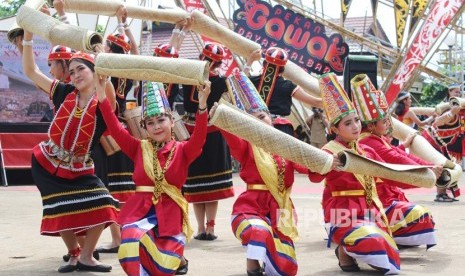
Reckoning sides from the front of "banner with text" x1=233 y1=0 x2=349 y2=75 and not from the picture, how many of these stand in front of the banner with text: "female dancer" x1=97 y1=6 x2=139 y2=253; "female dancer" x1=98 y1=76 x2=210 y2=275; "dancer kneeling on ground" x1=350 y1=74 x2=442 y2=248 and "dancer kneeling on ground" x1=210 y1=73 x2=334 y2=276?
4

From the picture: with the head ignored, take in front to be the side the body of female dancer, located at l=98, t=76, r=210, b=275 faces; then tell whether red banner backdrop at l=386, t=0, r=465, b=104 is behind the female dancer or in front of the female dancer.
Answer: behind

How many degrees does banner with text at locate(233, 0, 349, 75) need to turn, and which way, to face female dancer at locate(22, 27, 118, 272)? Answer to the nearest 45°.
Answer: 0° — it already faces them

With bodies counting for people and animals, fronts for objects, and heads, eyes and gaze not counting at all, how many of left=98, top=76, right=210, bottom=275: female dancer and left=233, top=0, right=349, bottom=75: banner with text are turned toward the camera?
2

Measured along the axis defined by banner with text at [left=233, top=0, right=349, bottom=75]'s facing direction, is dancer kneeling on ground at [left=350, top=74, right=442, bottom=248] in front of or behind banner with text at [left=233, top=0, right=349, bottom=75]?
in front
